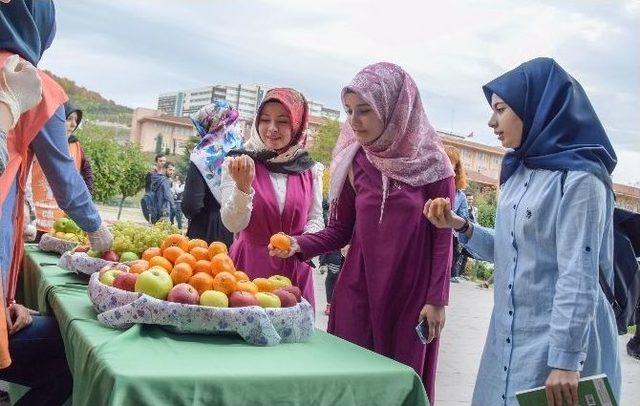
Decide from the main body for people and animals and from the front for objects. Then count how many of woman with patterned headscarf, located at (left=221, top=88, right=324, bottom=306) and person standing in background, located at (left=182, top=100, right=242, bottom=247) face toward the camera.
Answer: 1

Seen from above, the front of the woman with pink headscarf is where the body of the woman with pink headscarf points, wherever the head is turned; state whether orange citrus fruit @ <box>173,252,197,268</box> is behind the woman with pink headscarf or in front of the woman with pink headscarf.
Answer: in front

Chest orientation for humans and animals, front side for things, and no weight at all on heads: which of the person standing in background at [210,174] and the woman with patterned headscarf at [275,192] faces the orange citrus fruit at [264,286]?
the woman with patterned headscarf

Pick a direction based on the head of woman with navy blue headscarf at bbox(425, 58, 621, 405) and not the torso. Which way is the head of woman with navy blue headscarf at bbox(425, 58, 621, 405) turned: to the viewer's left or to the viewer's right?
to the viewer's left

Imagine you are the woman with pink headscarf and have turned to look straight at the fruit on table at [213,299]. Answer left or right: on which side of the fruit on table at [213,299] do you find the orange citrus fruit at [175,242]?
right

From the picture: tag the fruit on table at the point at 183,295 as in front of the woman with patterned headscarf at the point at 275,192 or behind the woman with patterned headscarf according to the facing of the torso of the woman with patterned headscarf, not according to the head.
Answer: in front

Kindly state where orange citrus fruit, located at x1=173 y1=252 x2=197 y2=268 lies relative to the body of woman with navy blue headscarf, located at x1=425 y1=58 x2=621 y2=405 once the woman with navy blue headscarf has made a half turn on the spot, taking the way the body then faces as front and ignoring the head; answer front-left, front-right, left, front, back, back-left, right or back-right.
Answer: back-left

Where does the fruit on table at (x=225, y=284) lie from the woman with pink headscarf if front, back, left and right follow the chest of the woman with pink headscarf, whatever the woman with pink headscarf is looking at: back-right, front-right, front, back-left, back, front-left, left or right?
front

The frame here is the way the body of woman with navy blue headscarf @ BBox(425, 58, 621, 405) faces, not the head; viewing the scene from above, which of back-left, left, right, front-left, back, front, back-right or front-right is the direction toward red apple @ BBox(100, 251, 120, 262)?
front-right

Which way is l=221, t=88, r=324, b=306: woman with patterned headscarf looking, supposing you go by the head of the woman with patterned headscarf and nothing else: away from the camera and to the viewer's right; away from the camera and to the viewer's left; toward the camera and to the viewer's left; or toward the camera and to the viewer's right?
toward the camera and to the viewer's left

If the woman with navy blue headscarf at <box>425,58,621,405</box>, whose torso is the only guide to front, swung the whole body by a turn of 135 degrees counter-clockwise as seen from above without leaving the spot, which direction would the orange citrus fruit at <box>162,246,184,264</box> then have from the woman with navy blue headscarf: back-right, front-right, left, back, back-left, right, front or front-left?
back

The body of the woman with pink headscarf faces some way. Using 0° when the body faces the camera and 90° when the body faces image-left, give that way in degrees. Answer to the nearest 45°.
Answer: approximately 45°

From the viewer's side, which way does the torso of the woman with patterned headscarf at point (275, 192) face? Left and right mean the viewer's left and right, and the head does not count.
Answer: facing the viewer

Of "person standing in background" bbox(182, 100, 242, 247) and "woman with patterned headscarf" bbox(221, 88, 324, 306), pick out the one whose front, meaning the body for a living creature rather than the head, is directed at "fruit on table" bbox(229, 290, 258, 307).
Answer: the woman with patterned headscarf
